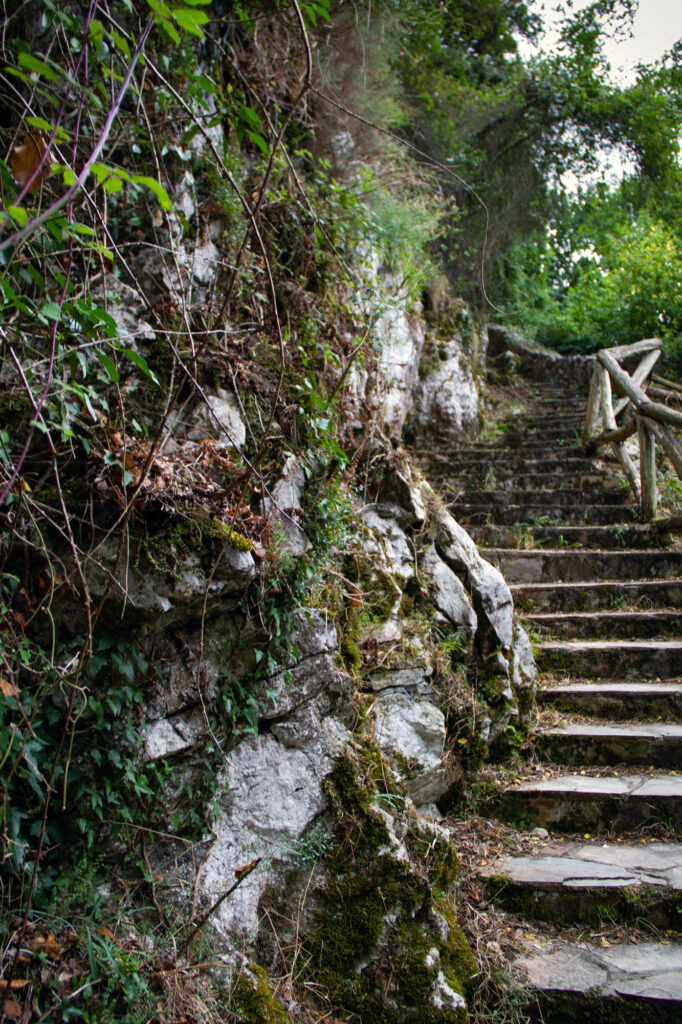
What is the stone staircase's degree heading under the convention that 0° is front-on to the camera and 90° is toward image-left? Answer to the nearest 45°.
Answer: approximately 0°

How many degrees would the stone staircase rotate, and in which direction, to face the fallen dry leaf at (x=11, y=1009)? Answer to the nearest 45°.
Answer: approximately 45° to its right

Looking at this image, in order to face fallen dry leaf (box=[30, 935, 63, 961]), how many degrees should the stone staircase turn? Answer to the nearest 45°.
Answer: approximately 45° to its right

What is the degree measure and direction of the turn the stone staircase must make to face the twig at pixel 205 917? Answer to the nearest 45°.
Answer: approximately 45° to its right
